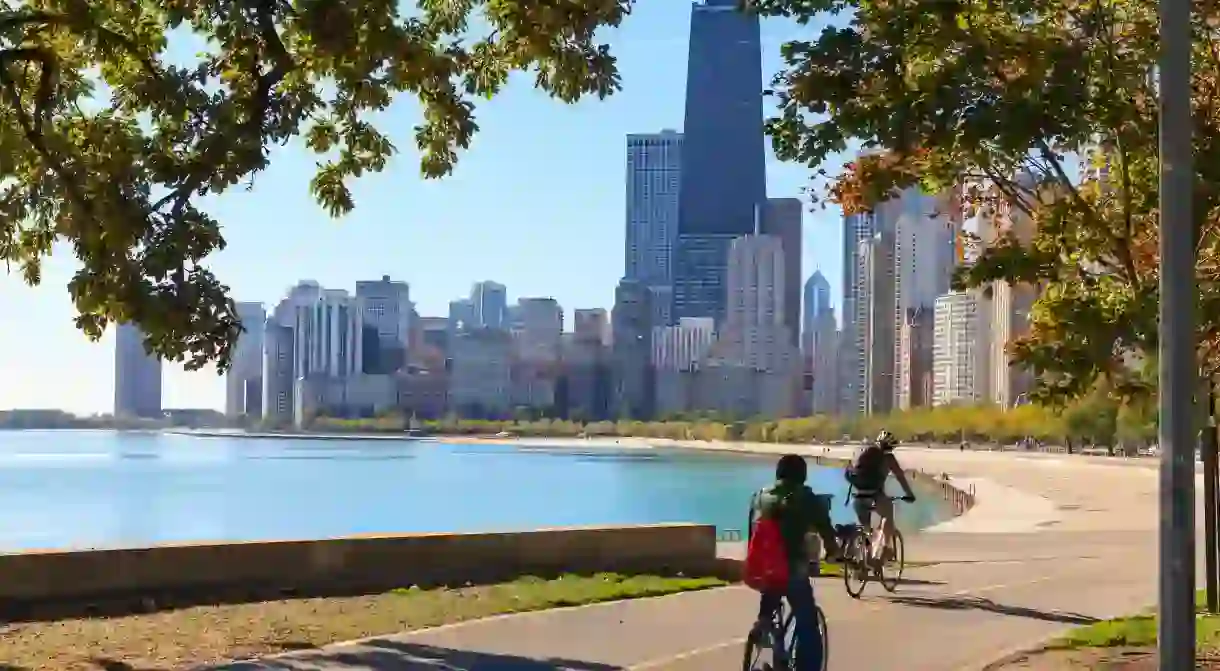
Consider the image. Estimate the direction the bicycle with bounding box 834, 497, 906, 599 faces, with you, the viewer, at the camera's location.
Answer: facing away from the viewer and to the right of the viewer

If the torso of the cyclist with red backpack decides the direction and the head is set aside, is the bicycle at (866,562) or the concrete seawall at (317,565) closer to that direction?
the bicycle

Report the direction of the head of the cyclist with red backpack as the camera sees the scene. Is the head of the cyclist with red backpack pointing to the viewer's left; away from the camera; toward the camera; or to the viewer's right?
away from the camera

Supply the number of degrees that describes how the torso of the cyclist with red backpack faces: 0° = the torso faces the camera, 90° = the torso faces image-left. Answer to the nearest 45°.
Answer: approximately 225°

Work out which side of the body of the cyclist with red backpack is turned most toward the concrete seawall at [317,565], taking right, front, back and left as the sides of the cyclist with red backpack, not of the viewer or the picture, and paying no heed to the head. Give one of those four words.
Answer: left

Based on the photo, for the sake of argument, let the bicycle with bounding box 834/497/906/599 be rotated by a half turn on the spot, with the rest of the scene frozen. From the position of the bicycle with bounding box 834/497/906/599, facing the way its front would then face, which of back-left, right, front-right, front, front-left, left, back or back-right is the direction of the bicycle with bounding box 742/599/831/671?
front-left

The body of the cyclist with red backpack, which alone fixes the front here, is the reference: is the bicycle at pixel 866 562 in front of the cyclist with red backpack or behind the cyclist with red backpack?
in front

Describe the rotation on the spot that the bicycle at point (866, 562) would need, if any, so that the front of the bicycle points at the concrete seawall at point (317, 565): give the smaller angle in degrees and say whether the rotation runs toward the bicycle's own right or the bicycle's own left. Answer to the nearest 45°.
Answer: approximately 135° to the bicycle's own left

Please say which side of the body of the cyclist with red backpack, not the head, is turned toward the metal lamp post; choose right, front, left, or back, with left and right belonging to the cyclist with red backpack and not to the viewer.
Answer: right

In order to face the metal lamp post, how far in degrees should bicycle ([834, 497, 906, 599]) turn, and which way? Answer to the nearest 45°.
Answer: approximately 135° to its right

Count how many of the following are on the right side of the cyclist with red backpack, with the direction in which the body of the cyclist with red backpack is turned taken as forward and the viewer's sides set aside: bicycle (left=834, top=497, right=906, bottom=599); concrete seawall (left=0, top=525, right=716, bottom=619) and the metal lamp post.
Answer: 1
